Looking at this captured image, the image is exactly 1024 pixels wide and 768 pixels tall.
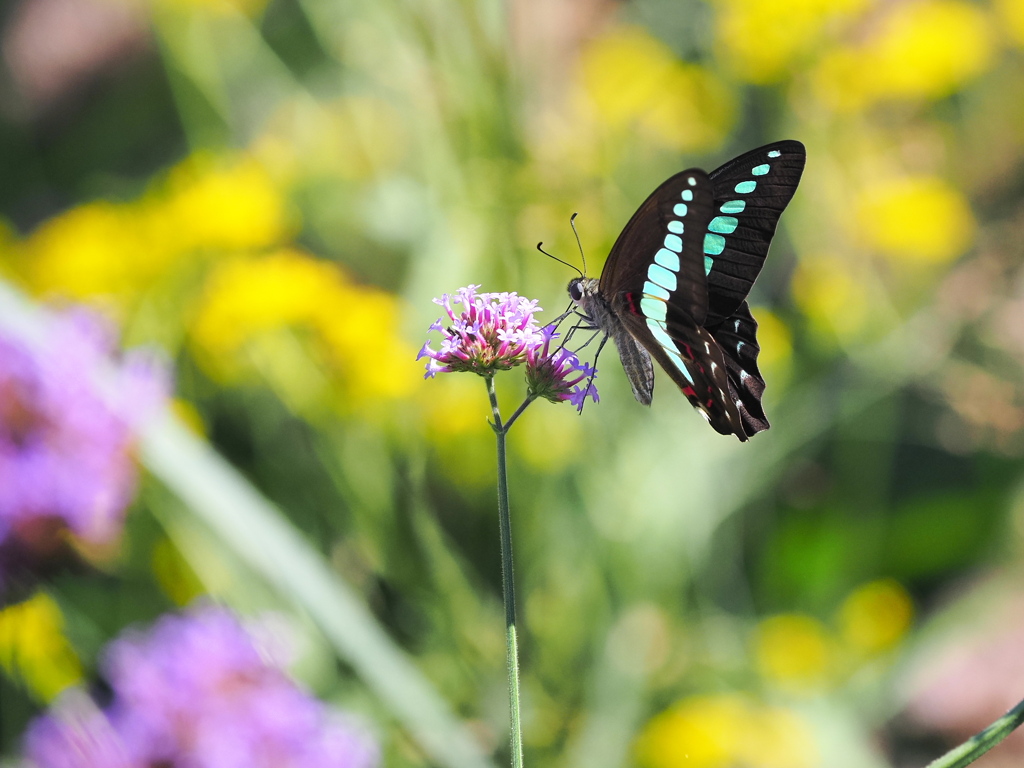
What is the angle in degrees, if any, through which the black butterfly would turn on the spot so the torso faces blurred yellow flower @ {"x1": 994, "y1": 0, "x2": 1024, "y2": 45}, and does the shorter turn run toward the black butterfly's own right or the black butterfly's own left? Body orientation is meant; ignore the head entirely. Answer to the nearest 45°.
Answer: approximately 135° to the black butterfly's own right

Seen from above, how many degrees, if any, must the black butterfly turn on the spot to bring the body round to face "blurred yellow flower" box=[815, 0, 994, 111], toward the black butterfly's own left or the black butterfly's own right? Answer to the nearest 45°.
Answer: approximately 135° to the black butterfly's own right

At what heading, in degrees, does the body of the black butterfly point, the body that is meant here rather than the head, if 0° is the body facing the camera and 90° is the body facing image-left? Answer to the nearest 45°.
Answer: approximately 90°

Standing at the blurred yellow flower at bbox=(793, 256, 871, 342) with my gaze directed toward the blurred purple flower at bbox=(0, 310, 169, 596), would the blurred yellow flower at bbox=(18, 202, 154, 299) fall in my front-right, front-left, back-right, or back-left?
front-right
